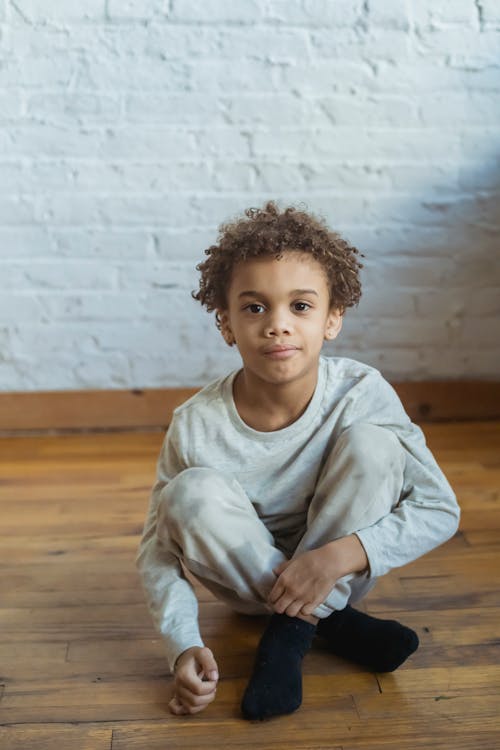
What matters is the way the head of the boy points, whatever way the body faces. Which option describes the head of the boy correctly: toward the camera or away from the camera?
toward the camera

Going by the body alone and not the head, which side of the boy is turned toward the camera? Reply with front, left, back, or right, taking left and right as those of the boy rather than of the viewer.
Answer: front
